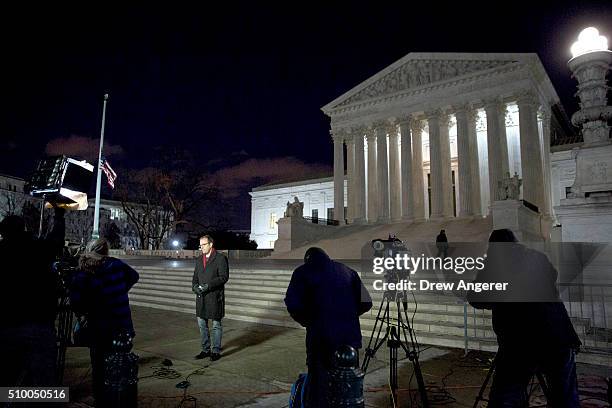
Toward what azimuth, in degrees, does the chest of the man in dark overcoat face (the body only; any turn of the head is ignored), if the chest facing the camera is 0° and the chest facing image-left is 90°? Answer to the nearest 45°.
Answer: approximately 45°

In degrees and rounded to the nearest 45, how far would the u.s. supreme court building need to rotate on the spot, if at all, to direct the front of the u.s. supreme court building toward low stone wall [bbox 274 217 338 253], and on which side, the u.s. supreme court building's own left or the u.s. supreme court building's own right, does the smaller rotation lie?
0° — it already faces it

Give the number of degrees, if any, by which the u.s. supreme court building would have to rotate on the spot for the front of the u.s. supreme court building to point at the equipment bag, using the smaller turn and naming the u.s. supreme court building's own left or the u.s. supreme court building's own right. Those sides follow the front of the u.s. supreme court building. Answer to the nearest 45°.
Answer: approximately 45° to the u.s. supreme court building's own left

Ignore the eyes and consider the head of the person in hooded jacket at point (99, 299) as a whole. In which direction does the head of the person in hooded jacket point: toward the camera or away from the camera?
away from the camera

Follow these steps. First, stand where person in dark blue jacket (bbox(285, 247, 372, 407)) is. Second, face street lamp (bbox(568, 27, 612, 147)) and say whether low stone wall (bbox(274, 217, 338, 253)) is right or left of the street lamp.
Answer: left

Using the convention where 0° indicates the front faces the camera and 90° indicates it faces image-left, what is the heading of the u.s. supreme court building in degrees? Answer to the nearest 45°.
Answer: approximately 45°

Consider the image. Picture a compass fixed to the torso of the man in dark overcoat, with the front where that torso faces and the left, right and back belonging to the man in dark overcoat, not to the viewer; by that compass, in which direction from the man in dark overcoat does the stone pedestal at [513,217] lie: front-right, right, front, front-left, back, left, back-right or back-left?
back
